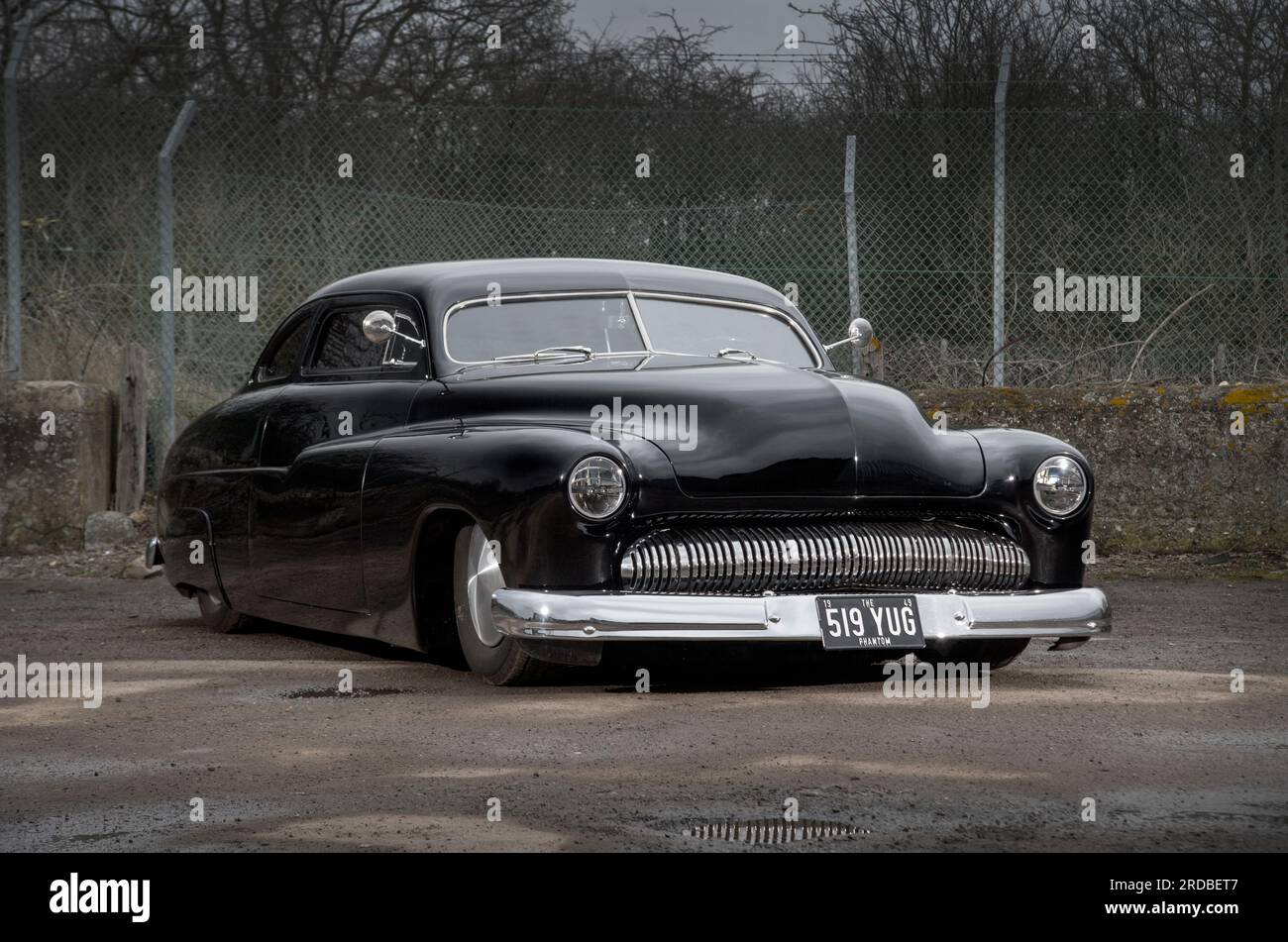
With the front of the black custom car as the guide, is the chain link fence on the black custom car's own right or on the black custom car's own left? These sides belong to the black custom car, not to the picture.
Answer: on the black custom car's own left

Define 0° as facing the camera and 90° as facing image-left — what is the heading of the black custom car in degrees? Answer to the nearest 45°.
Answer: approximately 315°

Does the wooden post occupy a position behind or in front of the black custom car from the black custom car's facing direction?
behind
